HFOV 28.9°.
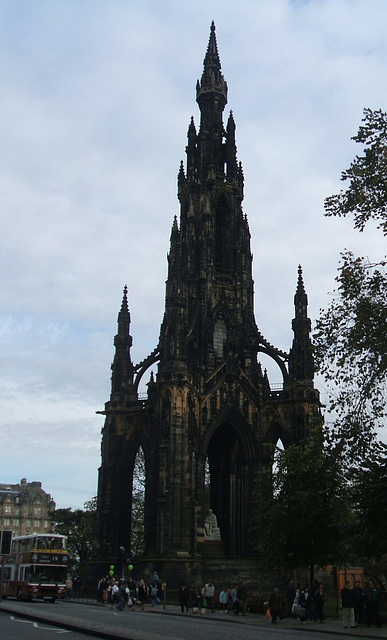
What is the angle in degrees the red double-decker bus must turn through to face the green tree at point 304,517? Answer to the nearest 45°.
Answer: approximately 45° to its left

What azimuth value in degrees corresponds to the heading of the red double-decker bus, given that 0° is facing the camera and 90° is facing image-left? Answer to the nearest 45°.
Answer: approximately 315°
